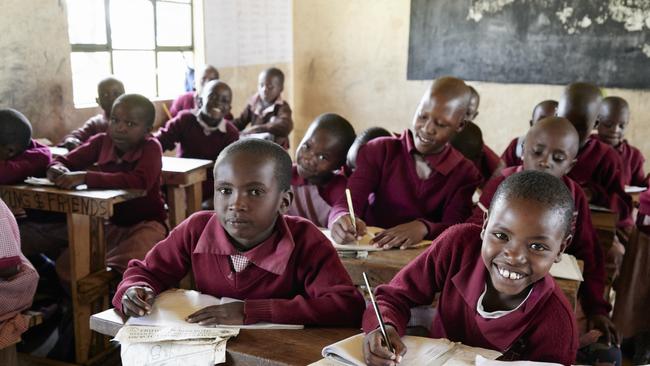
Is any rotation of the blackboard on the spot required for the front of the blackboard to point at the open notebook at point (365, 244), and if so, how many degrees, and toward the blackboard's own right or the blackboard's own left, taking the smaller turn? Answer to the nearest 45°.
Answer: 0° — it already faces it

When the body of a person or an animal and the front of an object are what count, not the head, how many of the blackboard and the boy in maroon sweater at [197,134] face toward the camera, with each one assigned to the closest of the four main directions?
2

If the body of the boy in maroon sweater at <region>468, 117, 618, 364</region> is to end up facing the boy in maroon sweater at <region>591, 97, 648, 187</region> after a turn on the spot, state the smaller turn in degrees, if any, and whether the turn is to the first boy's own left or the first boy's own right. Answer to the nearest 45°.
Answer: approximately 180°

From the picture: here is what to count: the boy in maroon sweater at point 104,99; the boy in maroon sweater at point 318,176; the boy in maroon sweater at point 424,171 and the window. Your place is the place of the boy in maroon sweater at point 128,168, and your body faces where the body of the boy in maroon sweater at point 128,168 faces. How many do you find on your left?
2

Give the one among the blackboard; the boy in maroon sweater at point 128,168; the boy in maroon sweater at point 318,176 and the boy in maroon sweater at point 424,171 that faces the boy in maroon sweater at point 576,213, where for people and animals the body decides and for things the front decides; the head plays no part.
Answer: the blackboard

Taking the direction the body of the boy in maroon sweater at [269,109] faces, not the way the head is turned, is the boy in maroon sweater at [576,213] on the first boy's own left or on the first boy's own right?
on the first boy's own left

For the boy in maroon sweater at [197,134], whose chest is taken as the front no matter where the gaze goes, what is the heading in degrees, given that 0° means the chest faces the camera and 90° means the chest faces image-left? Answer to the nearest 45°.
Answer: approximately 0°

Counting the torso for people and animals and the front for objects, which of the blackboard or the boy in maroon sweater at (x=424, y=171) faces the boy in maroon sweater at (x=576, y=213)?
the blackboard
